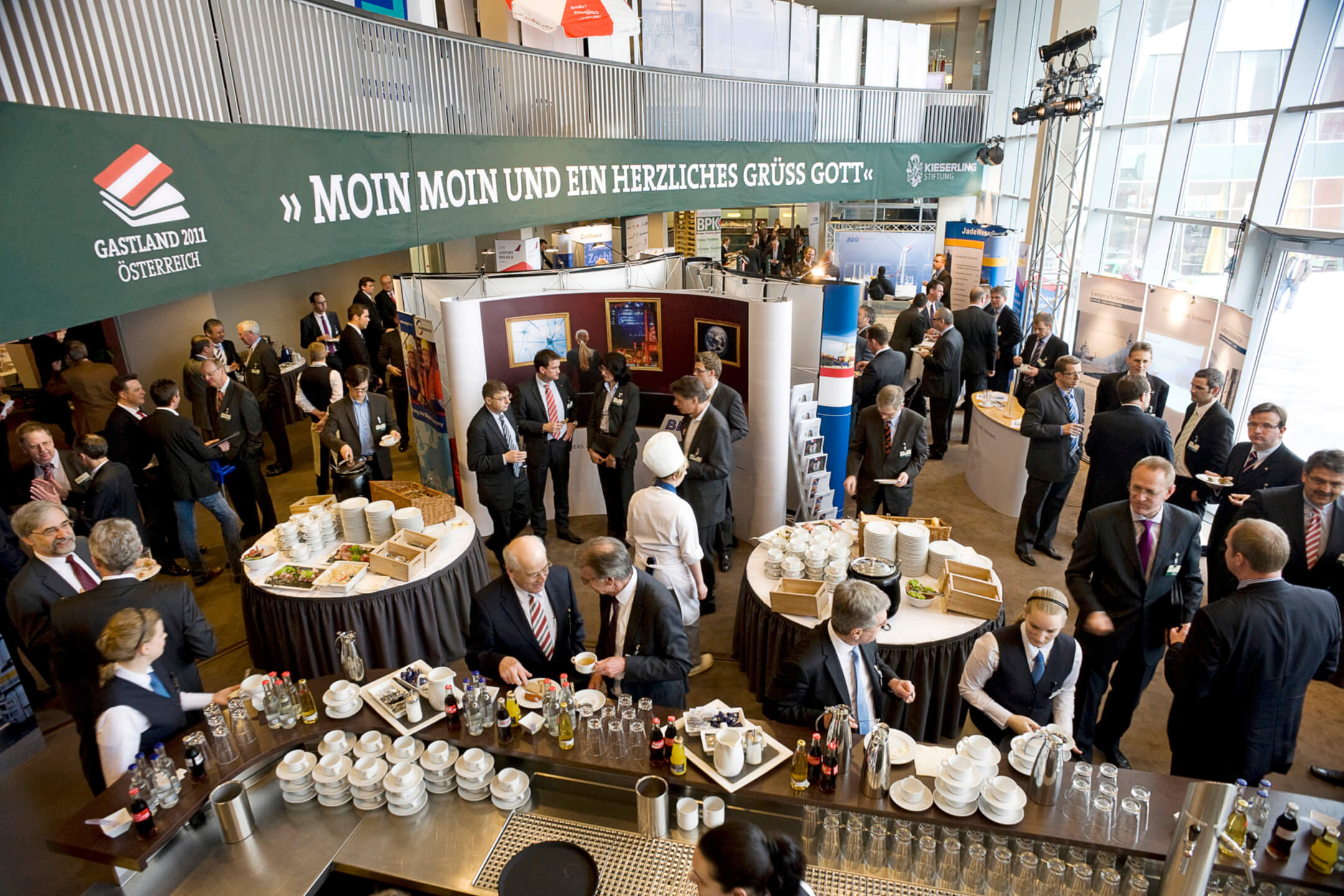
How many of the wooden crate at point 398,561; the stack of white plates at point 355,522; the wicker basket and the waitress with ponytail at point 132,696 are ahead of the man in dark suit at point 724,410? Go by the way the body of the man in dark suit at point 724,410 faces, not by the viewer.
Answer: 4

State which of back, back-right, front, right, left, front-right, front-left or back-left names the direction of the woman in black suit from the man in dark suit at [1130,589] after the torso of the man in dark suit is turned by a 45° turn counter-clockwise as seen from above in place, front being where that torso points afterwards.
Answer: back-right

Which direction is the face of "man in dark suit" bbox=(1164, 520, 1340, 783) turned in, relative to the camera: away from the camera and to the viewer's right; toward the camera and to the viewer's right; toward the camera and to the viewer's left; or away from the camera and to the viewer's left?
away from the camera and to the viewer's left

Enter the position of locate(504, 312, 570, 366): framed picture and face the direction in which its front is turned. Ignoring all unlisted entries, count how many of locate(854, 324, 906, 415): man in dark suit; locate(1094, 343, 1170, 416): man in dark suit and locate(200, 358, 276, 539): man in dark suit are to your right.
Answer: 1

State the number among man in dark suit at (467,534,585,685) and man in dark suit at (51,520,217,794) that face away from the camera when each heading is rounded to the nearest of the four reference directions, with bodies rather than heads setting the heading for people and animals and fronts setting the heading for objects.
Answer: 1

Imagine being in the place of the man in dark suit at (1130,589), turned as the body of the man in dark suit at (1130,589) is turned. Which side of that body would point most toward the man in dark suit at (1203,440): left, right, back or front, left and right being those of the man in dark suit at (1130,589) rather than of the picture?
back

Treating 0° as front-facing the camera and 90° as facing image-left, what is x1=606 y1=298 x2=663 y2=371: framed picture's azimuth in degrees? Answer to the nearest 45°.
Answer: approximately 0°

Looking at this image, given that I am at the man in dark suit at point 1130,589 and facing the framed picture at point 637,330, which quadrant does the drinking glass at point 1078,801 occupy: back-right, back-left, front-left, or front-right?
back-left

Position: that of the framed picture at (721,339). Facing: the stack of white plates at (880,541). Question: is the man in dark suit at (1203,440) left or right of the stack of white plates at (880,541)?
left

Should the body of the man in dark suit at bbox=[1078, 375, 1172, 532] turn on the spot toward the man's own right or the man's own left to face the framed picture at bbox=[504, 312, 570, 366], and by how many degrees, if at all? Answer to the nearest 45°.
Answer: approximately 90° to the man's own left

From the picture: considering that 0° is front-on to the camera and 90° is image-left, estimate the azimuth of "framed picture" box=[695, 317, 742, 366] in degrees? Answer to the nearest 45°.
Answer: approximately 45°

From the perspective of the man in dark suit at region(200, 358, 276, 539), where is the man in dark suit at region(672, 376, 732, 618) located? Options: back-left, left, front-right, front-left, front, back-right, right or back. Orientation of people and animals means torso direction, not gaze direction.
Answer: left
